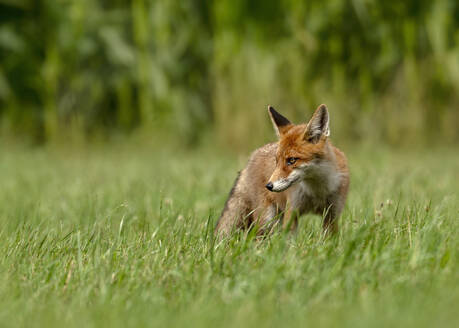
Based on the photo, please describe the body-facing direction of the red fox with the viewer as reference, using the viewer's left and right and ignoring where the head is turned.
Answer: facing the viewer and to the right of the viewer
